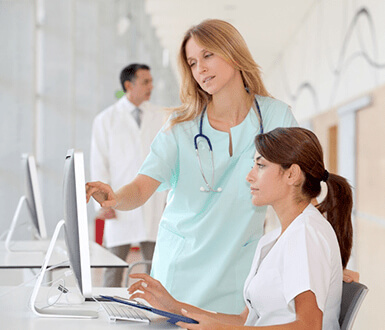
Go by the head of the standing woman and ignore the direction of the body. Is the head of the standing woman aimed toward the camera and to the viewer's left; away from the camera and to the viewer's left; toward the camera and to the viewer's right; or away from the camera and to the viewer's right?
toward the camera and to the viewer's left

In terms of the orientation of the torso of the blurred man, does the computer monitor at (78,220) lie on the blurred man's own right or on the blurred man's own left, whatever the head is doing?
on the blurred man's own right

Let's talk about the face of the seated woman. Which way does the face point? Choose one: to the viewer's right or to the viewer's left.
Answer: to the viewer's left

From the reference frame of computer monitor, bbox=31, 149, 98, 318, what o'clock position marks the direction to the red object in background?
The red object in background is roughly at 9 o'clock from the computer monitor.

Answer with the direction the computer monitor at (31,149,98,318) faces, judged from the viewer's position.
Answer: facing to the right of the viewer

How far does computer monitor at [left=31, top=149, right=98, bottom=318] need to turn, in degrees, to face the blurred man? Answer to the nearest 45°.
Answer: approximately 90° to its left

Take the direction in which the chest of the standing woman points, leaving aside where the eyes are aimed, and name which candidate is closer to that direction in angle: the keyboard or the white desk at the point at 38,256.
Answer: the keyboard

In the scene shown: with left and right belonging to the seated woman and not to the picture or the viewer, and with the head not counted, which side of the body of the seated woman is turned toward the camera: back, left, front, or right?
left

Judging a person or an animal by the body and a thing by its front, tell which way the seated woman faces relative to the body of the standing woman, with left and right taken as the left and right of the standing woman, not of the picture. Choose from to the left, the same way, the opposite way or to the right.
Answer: to the right

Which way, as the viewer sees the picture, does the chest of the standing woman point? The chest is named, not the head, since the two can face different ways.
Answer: toward the camera
